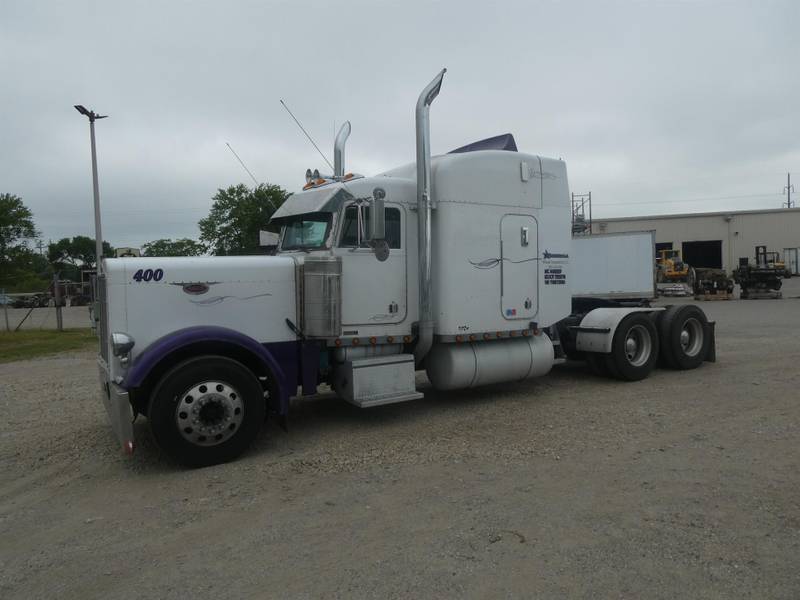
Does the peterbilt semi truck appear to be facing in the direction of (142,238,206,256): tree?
no

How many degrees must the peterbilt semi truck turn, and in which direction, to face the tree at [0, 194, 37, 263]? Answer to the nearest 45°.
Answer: approximately 90° to its right

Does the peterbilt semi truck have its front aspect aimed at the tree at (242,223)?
no

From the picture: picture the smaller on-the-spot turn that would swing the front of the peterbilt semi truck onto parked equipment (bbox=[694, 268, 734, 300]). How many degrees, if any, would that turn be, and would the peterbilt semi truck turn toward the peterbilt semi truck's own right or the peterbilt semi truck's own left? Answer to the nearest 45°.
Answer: approximately 180°

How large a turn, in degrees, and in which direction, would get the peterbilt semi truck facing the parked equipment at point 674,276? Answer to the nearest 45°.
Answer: approximately 180°

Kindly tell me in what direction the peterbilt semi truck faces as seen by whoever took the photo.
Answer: facing the viewer and to the left of the viewer

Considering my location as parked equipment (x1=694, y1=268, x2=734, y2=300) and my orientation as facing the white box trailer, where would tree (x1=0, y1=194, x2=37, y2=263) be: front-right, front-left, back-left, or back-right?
front-right

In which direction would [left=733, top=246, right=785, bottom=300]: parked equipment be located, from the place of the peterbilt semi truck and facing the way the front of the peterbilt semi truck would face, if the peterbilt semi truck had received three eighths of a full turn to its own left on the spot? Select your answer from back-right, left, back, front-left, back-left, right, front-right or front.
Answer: front-left

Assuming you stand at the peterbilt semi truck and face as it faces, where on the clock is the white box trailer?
The white box trailer is roughly at 6 o'clock from the peterbilt semi truck.

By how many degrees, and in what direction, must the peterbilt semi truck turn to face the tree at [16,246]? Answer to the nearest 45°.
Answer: approximately 90° to its right
